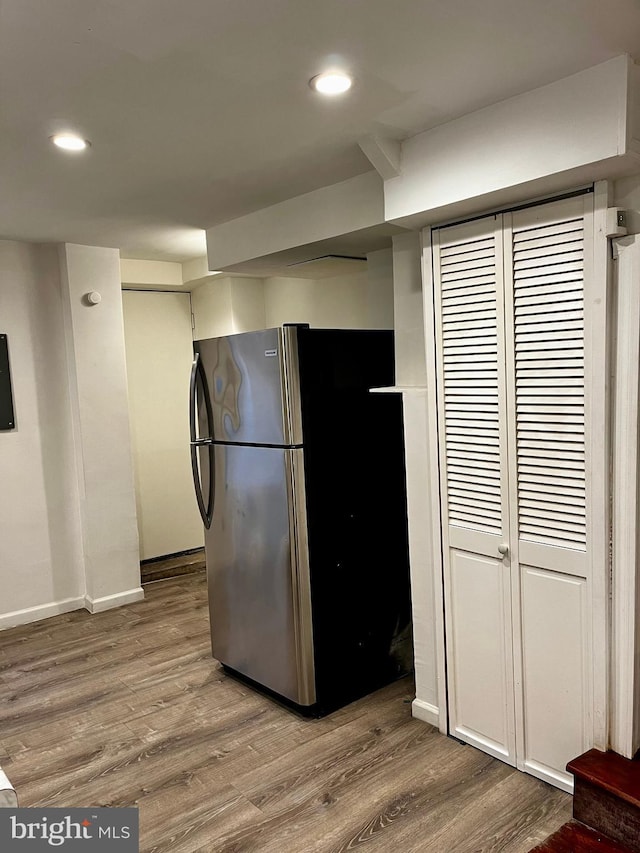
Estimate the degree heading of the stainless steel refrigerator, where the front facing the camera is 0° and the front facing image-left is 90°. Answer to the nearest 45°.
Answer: approximately 45°

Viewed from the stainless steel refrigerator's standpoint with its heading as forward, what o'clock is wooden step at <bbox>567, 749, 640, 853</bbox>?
The wooden step is roughly at 9 o'clock from the stainless steel refrigerator.

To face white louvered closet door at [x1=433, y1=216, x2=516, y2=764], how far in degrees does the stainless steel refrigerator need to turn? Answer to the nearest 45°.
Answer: approximately 90° to its left

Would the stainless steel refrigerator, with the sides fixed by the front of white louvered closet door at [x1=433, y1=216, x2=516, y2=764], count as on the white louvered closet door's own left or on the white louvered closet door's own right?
on the white louvered closet door's own right
